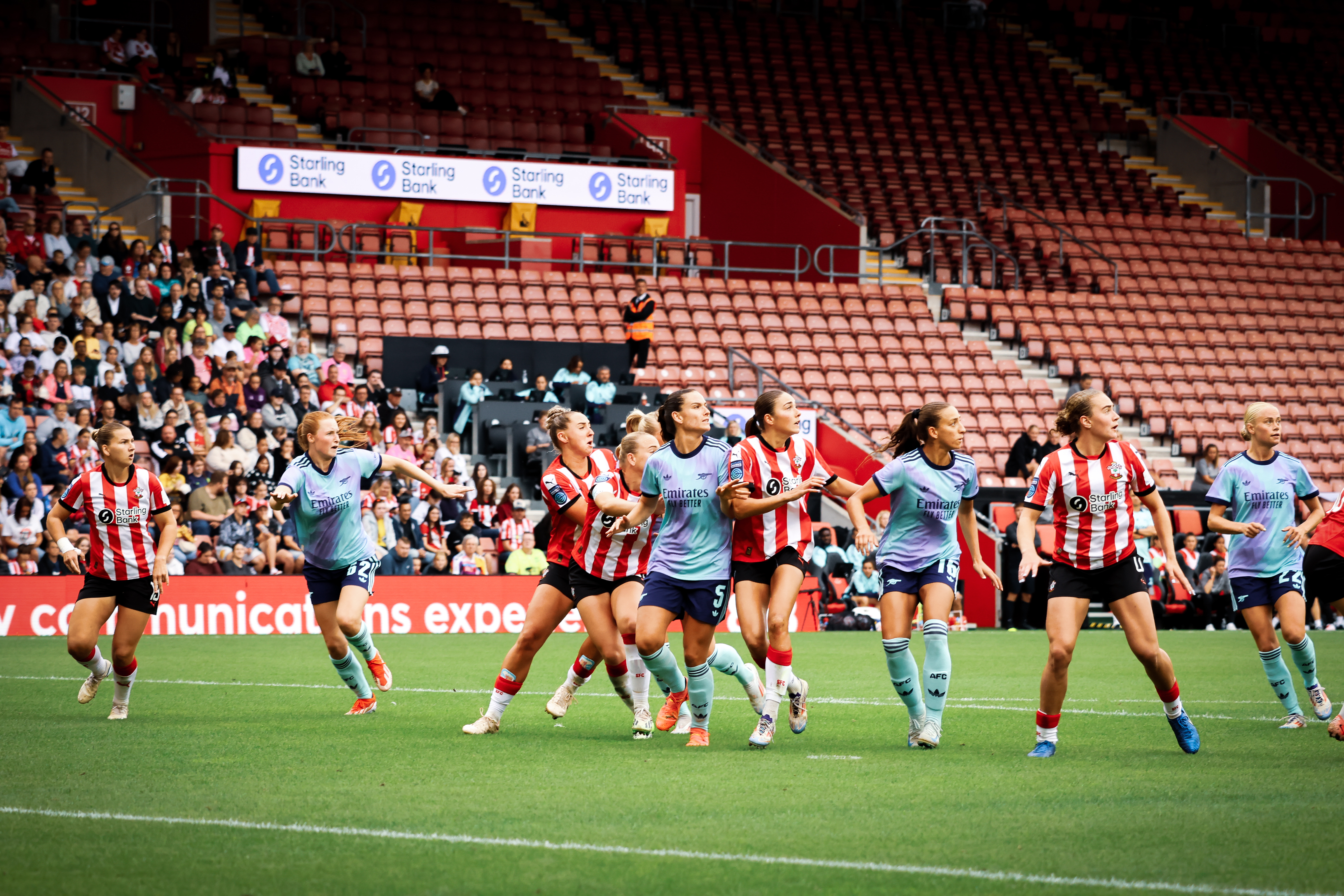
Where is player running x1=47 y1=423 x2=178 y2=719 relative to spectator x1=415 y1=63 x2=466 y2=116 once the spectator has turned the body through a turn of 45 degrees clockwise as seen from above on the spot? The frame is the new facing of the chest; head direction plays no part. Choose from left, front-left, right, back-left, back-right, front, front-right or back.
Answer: front

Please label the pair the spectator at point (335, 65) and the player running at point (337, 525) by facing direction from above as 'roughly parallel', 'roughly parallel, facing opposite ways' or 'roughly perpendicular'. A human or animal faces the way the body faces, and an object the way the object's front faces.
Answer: roughly parallel

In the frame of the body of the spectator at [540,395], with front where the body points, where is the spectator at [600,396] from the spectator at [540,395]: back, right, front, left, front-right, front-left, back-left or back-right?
left

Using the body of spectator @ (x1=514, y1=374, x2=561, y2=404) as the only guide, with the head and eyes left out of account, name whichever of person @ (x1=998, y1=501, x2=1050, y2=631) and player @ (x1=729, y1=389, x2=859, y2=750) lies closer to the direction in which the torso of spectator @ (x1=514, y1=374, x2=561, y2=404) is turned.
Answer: the player

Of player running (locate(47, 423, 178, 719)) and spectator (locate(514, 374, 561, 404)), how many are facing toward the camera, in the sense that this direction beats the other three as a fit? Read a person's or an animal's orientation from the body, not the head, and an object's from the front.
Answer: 2

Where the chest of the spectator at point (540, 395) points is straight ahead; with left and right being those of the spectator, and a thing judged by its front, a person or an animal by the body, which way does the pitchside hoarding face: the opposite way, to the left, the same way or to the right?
the same way

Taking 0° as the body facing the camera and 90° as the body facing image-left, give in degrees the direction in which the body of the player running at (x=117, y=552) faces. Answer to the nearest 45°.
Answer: approximately 0°

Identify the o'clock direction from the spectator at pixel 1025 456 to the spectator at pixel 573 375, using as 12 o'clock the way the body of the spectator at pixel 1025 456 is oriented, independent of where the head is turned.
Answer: the spectator at pixel 573 375 is roughly at 4 o'clock from the spectator at pixel 1025 456.

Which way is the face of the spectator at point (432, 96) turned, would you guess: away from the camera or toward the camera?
toward the camera

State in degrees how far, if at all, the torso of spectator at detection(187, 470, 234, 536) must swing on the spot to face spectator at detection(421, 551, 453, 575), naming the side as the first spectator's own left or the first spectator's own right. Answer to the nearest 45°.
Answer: approximately 45° to the first spectator's own left

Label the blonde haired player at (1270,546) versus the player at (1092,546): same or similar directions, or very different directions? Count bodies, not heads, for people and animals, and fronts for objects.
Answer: same or similar directions

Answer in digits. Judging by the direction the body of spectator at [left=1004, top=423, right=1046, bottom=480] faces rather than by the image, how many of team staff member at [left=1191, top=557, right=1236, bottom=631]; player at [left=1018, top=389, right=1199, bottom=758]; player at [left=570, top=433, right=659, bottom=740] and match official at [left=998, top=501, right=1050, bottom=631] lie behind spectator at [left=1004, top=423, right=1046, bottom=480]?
0

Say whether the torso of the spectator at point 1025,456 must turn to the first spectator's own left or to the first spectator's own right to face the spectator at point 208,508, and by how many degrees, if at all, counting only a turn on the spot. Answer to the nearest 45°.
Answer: approximately 90° to the first spectator's own right

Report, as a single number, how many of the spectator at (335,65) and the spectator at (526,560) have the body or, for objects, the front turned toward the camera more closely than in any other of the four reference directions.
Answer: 2

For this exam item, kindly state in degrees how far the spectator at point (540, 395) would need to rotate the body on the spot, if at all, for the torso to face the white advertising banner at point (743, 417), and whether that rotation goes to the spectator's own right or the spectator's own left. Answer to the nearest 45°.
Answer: approximately 90° to the spectator's own left

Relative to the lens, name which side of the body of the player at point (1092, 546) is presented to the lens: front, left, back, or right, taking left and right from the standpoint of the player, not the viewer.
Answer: front

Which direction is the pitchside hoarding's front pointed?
toward the camera

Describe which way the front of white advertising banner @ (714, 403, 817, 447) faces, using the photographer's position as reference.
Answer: facing the viewer
